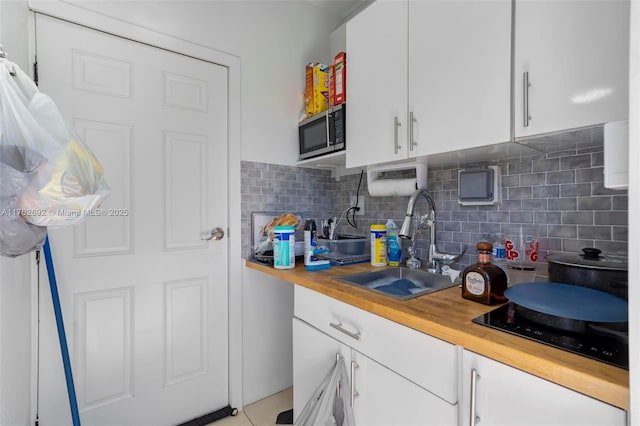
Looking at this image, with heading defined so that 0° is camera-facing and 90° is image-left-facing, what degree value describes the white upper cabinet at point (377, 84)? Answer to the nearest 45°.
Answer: approximately 45°

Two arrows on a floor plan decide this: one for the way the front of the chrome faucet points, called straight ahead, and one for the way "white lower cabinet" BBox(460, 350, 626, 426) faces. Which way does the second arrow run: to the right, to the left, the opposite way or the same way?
the same way

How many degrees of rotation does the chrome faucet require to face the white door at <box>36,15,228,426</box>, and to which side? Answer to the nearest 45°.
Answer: approximately 45° to its right

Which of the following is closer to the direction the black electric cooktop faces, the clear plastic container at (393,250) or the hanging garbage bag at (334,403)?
the hanging garbage bag

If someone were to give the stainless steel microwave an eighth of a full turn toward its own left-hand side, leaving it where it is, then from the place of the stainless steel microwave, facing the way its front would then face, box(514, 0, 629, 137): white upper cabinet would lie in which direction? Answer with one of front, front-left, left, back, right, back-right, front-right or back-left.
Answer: front-left

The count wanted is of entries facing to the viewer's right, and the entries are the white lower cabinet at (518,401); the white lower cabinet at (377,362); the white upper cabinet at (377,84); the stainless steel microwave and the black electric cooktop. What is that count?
0

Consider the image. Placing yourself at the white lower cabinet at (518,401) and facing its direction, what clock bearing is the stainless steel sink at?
The stainless steel sink is roughly at 3 o'clock from the white lower cabinet.

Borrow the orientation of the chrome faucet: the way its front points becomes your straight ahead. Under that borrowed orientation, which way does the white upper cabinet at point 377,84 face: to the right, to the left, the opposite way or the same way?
the same way

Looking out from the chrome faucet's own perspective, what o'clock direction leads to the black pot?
The black pot is roughly at 9 o'clock from the chrome faucet.

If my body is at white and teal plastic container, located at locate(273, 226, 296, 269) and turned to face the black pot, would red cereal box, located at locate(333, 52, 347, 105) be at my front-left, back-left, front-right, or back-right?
front-left

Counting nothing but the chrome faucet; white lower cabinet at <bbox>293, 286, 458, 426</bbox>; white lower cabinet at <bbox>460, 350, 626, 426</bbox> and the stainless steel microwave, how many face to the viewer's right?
0

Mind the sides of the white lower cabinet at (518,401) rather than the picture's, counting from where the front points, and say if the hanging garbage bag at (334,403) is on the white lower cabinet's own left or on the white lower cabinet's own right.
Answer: on the white lower cabinet's own right

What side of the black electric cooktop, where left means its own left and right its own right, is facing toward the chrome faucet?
right

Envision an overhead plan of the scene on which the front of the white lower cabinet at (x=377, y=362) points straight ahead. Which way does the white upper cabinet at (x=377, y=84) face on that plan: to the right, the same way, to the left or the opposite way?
the same way

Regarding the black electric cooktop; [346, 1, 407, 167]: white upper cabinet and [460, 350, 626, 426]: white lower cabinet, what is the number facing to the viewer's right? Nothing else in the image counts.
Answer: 0

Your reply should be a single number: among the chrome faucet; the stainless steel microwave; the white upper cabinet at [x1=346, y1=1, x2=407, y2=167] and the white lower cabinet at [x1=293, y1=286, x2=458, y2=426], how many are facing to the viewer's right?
0

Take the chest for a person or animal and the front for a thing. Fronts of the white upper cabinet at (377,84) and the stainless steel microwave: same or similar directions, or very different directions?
same or similar directions

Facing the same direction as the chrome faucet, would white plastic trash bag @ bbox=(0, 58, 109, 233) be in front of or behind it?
in front

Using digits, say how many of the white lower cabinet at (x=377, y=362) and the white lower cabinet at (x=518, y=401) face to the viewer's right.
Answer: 0

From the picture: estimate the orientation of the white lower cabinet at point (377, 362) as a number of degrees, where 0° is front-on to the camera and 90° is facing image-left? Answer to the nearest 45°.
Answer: approximately 45°

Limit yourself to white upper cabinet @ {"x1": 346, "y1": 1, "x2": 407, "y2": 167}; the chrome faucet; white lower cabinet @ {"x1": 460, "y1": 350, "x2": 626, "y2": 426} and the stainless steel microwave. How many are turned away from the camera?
0
